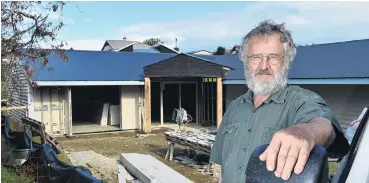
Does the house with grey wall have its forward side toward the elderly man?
yes

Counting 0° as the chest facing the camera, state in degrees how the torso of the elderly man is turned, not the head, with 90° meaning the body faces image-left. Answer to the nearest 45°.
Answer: approximately 45°

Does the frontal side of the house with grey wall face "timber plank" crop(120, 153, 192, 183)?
yes

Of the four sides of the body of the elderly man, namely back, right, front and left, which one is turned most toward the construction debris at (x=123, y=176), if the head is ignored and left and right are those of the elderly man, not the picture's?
right

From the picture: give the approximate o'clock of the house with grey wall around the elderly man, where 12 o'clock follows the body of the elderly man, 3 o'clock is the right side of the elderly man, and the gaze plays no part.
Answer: The house with grey wall is roughly at 4 o'clock from the elderly man.

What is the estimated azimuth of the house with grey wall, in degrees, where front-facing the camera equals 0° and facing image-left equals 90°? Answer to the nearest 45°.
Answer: approximately 0°

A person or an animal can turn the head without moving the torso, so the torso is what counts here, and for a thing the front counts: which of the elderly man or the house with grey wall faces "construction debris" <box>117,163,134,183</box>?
the house with grey wall

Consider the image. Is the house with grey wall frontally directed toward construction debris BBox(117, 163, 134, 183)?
yes

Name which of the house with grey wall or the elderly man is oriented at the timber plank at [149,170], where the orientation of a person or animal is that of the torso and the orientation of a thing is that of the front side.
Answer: the house with grey wall
